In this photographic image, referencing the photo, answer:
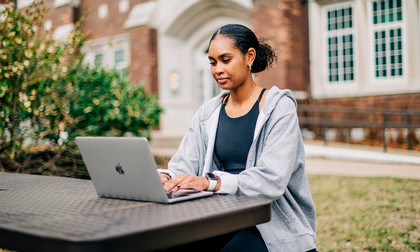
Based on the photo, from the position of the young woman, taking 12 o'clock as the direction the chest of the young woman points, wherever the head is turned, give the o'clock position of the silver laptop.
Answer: The silver laptop is roughly at 12 o'clock from the young woman.

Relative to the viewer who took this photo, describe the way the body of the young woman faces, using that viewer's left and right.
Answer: facing the viewer and to the left of the viewer

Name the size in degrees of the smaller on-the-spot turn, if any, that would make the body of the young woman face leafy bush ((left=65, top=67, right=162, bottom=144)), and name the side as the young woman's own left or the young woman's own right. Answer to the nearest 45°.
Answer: approximately 135° to the young woman's own right

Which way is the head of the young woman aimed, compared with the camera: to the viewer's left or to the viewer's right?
to the viewer's left

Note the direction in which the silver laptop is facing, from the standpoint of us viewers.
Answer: facing away from the viewer and to the right of the viewer

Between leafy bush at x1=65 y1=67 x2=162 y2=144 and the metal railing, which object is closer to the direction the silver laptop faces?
the metal railing

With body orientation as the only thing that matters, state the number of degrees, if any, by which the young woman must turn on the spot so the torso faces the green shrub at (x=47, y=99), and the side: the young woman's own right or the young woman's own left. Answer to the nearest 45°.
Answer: approximately 90° to the young woman's own right

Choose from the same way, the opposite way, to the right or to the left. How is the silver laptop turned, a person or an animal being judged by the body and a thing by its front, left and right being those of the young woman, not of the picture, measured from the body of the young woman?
the opposite way

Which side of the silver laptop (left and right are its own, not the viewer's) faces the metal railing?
front

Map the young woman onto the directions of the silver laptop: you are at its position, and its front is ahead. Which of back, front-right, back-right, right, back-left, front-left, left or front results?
front
